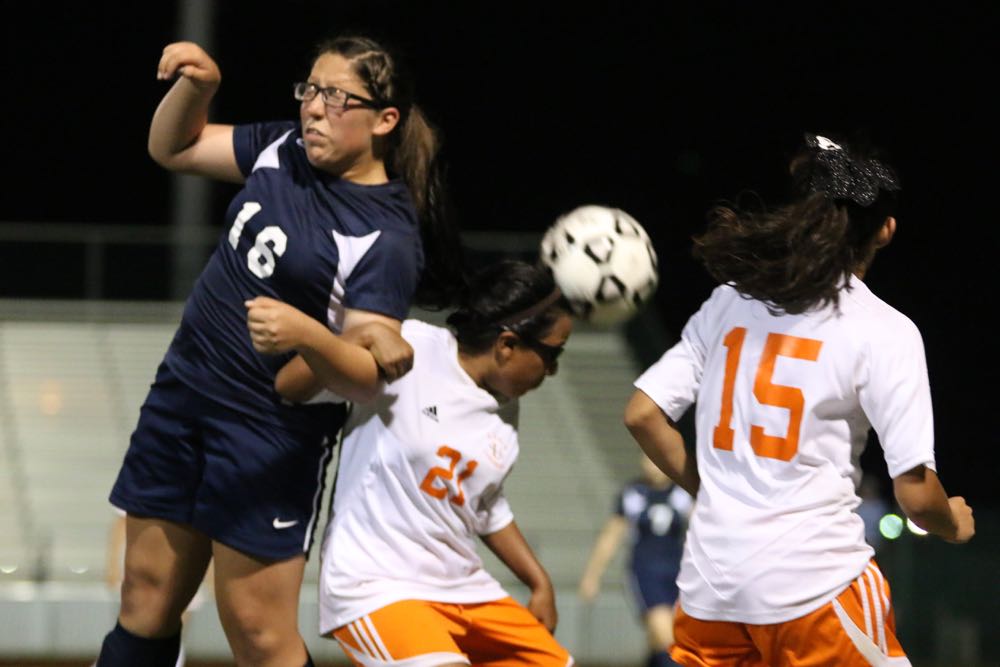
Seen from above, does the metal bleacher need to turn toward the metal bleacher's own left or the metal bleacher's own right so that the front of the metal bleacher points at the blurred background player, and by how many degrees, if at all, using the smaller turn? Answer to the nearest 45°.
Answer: approximately 45° to the metal bleacher's own left

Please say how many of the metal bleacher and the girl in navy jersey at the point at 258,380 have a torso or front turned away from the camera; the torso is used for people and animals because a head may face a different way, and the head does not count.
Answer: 0

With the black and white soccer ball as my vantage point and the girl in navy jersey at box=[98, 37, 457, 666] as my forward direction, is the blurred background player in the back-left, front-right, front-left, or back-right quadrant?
back-right

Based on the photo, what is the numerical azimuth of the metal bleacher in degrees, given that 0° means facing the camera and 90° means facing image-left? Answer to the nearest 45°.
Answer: approximately 0°

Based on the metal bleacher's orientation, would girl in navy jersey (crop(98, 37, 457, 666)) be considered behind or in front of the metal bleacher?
in front
